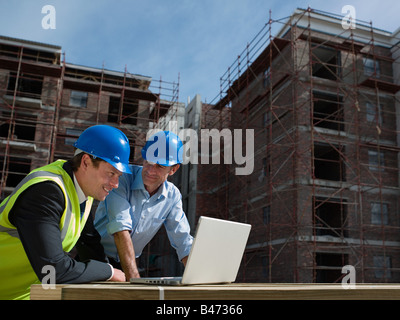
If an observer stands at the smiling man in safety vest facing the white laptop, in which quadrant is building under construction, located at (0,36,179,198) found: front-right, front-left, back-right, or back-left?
back-left

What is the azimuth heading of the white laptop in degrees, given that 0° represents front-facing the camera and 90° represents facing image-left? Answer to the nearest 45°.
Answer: approximately 135°

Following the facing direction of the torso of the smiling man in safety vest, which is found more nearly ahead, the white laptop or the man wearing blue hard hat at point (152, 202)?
the white laptop

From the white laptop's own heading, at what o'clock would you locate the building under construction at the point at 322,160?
The building under construction is roughly at 2 o'clock from the white laptop.

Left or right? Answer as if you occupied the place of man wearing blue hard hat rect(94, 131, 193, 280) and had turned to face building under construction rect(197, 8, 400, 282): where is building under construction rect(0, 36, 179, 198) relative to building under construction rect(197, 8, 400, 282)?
left

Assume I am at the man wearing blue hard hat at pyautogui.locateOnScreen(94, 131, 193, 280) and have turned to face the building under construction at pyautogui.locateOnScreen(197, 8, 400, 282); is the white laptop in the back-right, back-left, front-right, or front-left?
back-right

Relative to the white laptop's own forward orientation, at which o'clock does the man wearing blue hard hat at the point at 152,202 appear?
The man wearing blue hard hat is roughly at 1 o'clock from the white laptop.

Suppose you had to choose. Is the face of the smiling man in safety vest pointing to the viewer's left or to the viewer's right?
to the viewer's right

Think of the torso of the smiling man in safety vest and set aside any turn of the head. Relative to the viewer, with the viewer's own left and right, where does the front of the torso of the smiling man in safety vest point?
facing to the right of the viewer

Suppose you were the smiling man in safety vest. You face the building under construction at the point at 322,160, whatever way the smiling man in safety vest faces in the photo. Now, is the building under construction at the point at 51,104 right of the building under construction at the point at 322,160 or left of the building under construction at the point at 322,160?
left

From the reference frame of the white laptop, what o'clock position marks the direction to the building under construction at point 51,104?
The building under construction is roughly at 1 o'clock from the white laptop.

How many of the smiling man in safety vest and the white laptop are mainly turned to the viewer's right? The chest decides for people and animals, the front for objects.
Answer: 1

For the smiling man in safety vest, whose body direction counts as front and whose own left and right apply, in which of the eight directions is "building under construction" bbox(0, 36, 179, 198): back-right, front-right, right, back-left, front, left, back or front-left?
left
